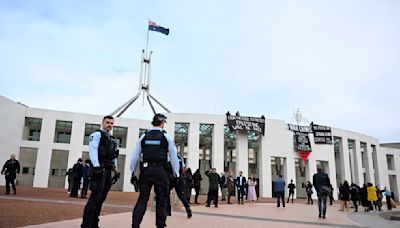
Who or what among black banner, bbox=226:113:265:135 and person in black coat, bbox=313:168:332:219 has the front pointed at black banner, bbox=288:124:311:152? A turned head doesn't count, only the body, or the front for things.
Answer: the person in black coat

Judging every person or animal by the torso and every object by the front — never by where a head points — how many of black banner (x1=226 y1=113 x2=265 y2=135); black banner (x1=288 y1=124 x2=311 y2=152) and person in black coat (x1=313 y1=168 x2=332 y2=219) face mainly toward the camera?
2

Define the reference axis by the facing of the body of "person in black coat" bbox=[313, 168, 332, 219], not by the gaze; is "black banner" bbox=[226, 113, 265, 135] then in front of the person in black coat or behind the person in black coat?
in front

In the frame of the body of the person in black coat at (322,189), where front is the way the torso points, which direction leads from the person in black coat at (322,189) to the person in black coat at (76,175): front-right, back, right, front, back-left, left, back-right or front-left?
left

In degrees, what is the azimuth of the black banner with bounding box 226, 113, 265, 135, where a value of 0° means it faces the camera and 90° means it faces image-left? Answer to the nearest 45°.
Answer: approximately 0°

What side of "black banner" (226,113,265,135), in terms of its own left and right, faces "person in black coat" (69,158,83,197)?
front

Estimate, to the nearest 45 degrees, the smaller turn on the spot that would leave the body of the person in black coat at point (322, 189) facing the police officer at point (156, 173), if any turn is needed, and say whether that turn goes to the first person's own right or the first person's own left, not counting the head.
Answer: approximately 180°

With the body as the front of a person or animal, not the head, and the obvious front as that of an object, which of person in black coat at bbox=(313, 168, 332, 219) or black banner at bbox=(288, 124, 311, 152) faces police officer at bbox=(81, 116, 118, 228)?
the black banner

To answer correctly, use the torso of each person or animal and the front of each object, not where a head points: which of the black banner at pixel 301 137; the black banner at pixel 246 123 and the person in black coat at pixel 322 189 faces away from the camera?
the person in black coat

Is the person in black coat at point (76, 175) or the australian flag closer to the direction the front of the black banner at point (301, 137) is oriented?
the person in black coat

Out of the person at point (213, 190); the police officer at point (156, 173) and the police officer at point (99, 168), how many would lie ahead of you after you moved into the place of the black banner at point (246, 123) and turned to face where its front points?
3

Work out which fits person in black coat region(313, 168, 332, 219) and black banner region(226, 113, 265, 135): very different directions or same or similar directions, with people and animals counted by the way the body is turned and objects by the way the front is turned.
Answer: very different directions

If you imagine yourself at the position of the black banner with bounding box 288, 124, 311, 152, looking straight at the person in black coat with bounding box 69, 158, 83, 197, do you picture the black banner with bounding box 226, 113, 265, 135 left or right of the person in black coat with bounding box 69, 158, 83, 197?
right

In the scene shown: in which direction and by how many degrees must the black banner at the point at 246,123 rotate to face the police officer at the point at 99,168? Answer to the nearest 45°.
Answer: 0° — it already faces them

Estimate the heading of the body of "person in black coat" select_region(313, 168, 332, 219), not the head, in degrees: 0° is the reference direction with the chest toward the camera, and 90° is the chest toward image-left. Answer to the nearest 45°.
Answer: approximately 180°

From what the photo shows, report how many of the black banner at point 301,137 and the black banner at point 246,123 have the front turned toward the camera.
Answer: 2
